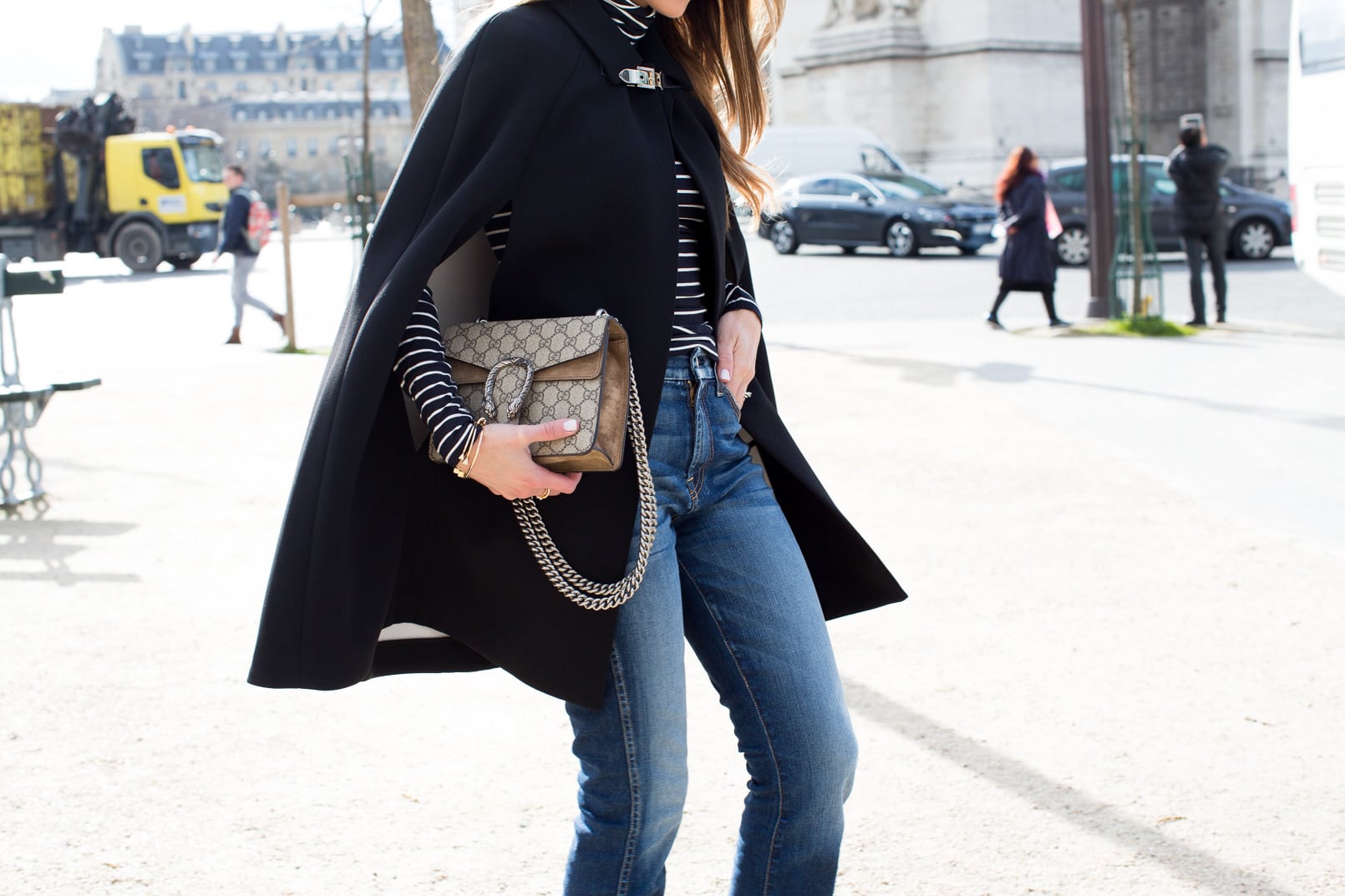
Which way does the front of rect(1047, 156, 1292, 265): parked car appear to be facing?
to the viewer's right

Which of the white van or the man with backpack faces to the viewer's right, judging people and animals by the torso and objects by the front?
the white van

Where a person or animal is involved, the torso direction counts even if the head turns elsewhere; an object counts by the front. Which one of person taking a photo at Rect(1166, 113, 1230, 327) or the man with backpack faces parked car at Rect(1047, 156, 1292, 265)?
the person taking a photo

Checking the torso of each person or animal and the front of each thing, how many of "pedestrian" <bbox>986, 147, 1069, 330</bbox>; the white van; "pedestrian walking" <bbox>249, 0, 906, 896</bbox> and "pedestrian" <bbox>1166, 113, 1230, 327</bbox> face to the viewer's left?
0

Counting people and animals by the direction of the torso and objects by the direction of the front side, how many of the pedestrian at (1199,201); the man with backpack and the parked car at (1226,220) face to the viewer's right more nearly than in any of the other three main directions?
1

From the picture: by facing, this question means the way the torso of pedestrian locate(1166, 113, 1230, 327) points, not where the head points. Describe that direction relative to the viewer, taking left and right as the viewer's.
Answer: facing away from the viewer

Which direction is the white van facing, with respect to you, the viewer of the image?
facing to the right of the viewer

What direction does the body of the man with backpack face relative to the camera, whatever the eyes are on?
to the viewer's left

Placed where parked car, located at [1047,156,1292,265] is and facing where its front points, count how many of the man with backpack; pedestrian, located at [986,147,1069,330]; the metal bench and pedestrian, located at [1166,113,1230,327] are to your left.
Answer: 0

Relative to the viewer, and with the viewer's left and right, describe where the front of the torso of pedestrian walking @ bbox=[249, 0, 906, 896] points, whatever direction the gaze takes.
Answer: facing the viewer and to the right of the viewer

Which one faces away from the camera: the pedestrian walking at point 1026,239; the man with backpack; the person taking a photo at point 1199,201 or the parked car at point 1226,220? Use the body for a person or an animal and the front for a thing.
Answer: the person taking a photo at point 1199,201
